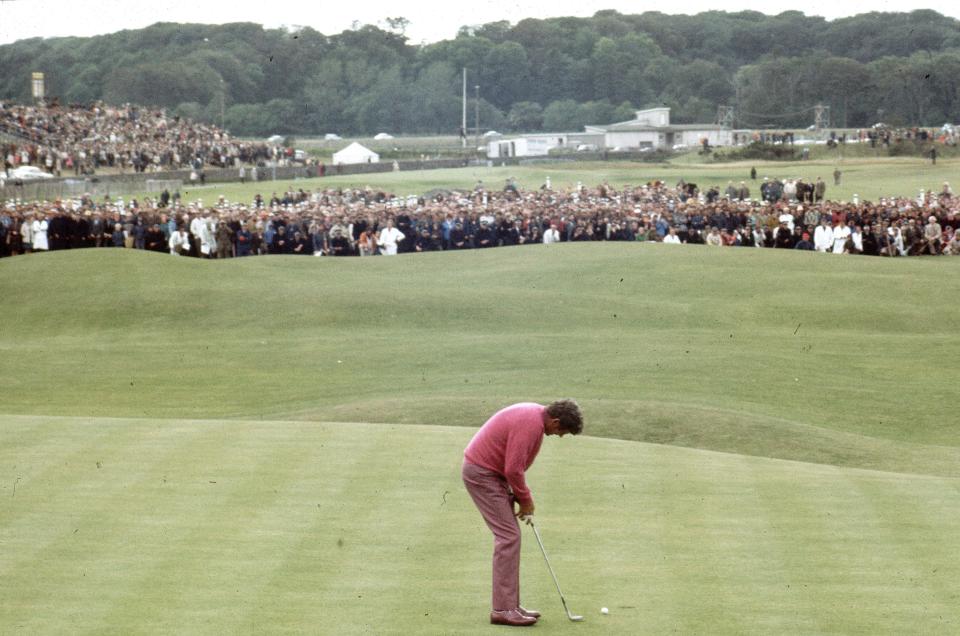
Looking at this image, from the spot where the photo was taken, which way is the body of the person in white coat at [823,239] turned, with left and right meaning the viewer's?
facing the viewer

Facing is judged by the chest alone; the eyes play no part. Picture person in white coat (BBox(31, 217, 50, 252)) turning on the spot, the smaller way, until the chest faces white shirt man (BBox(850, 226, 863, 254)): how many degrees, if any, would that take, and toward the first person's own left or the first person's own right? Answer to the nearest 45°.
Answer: approximately 90° to the first person's own left

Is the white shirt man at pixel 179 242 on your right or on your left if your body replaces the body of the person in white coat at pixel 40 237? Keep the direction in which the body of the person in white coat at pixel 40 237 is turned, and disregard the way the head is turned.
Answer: on your left

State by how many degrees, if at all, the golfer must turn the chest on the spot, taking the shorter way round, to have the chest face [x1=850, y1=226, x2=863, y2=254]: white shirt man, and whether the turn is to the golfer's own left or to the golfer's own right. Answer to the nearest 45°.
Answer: approximately 90° to the golfer's own left

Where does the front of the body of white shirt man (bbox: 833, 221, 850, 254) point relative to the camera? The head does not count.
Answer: toward the camera

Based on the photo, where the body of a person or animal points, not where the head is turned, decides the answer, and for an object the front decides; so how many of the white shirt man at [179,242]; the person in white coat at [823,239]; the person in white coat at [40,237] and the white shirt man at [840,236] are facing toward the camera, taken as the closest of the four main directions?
4

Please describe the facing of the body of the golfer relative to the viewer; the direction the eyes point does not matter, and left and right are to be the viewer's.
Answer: facing to the right of the viewer

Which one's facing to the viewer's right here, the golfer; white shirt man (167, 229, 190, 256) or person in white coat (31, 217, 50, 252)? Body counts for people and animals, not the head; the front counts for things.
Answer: the golfer

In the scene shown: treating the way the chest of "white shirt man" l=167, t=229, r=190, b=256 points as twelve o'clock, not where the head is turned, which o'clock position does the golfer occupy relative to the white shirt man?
The golfer is roughly at 12 o'clock from the white shirt man.

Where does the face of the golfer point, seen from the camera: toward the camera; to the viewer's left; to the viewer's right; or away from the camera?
to the viewer's right

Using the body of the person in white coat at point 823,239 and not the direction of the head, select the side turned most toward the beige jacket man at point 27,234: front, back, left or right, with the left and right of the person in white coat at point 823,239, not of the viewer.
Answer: right

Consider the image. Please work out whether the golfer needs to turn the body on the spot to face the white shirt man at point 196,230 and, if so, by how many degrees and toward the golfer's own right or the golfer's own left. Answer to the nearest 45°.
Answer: approximately 90° to the golfer's own left
